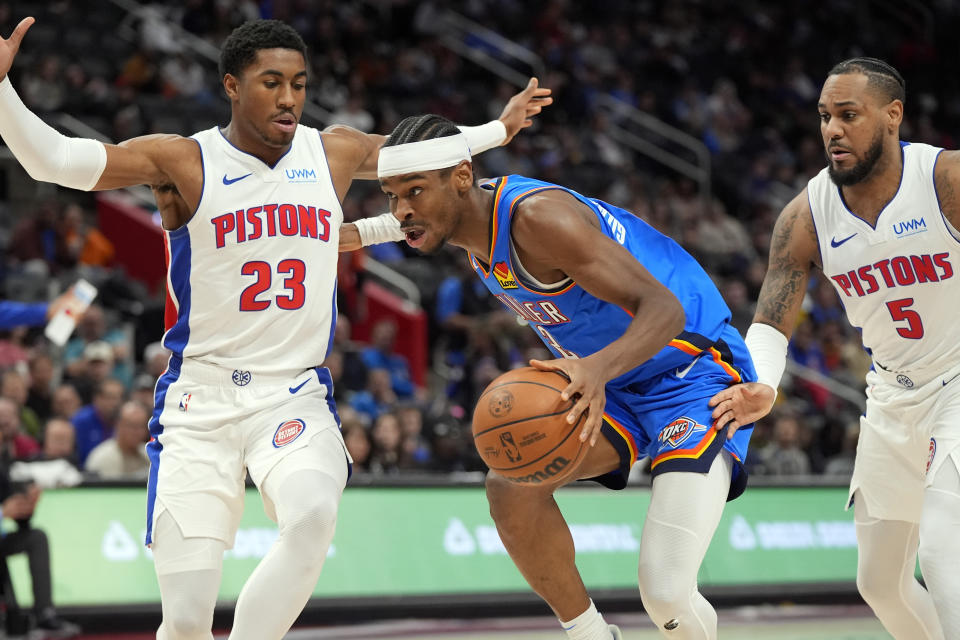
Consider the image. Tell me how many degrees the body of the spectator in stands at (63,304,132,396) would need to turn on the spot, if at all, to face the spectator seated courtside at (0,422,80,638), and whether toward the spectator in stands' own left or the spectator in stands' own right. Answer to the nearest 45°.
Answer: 0° — they already face them

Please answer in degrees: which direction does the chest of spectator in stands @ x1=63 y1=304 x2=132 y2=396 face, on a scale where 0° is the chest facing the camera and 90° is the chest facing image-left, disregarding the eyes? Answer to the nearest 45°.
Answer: approximately 0°

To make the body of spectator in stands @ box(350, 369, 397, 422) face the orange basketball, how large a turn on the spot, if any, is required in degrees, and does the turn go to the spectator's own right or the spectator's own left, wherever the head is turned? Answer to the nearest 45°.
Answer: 0° — they already face it

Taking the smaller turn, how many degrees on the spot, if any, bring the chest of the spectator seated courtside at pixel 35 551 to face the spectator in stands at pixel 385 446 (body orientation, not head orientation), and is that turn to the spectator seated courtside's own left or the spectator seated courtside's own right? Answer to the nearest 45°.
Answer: approximately 45° to the spectator seated courtside's own left

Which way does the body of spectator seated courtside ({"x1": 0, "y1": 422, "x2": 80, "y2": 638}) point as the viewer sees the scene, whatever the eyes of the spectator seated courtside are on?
to the viewer's right

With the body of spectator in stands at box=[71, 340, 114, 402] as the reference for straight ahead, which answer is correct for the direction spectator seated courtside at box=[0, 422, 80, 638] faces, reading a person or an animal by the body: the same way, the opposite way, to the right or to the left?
to the left

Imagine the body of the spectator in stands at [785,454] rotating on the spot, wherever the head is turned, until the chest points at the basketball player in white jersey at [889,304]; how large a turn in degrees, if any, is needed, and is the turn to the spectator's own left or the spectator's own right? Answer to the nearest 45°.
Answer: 0° — they already face them

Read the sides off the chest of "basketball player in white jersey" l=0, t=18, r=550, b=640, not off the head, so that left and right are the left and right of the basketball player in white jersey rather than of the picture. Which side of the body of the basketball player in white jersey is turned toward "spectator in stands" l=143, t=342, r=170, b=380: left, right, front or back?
back
